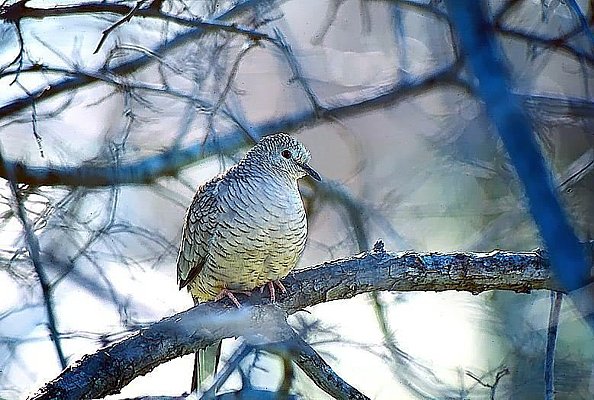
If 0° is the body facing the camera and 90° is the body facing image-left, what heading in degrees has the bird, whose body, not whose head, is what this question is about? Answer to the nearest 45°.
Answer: approximately 315°
